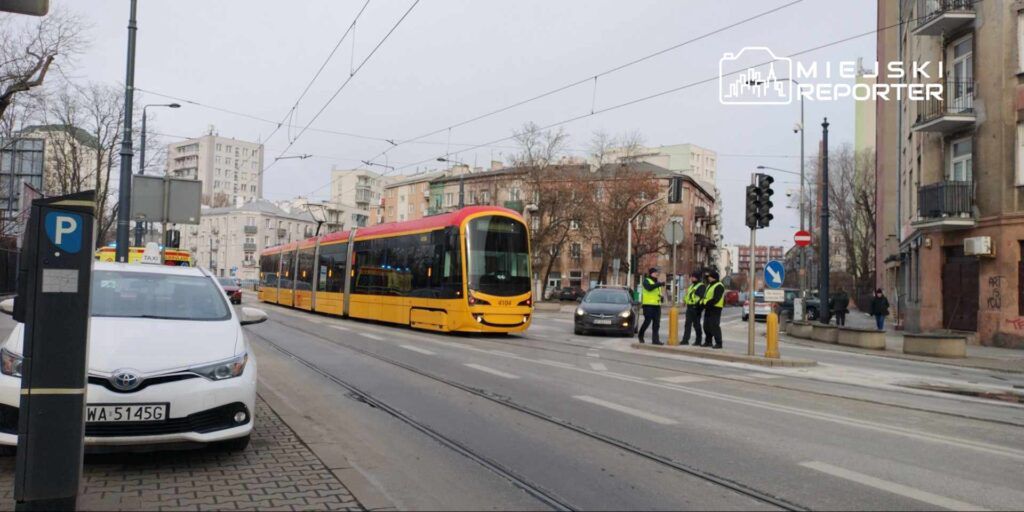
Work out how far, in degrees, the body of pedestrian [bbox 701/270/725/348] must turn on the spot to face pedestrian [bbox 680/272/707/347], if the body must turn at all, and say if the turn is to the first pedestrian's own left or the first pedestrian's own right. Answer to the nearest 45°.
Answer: approximately 45° to the first pedestrian's own right

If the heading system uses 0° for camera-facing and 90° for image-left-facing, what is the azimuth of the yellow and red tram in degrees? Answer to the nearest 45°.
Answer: approximately 315°

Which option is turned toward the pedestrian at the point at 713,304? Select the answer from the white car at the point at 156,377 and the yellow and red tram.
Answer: the yellow and red tram

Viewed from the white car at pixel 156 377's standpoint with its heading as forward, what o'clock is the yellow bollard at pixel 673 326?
The yellow bollard is roughly at 8 o'clock from the white car.
